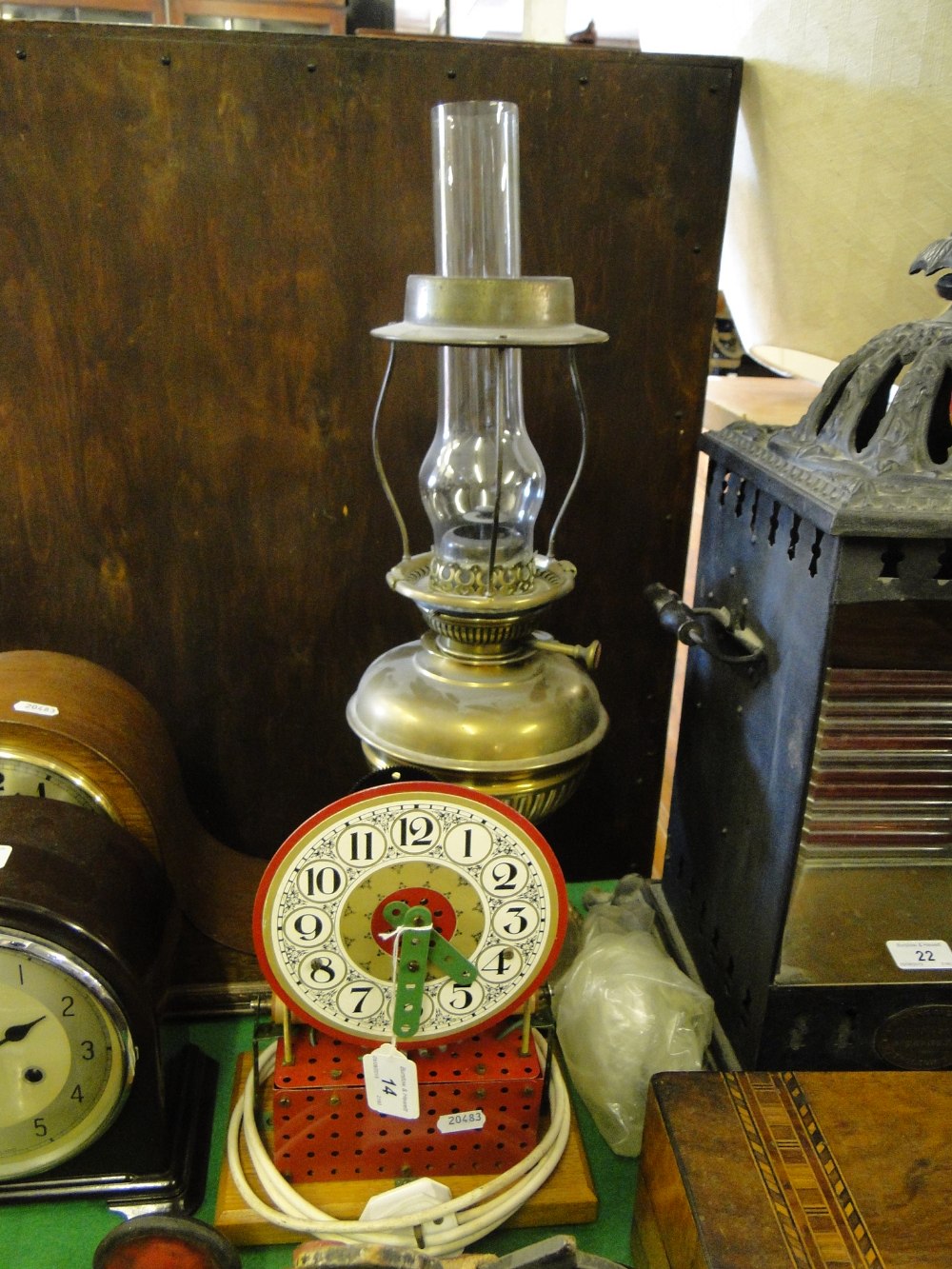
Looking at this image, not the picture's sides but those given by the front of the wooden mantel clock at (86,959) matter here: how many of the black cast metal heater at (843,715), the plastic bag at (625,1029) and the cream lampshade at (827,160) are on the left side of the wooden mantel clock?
3

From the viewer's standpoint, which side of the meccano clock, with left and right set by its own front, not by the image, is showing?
front

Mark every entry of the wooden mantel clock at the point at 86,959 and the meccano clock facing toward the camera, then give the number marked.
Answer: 2

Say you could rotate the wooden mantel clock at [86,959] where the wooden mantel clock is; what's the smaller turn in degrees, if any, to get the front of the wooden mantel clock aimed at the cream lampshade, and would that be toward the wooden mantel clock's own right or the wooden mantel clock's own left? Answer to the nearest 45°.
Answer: approximately 90° to the wooden mantel clock's own left

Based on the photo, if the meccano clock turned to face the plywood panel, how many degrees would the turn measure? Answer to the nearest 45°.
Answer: approximately 180°

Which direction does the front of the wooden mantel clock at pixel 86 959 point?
toward the camera
